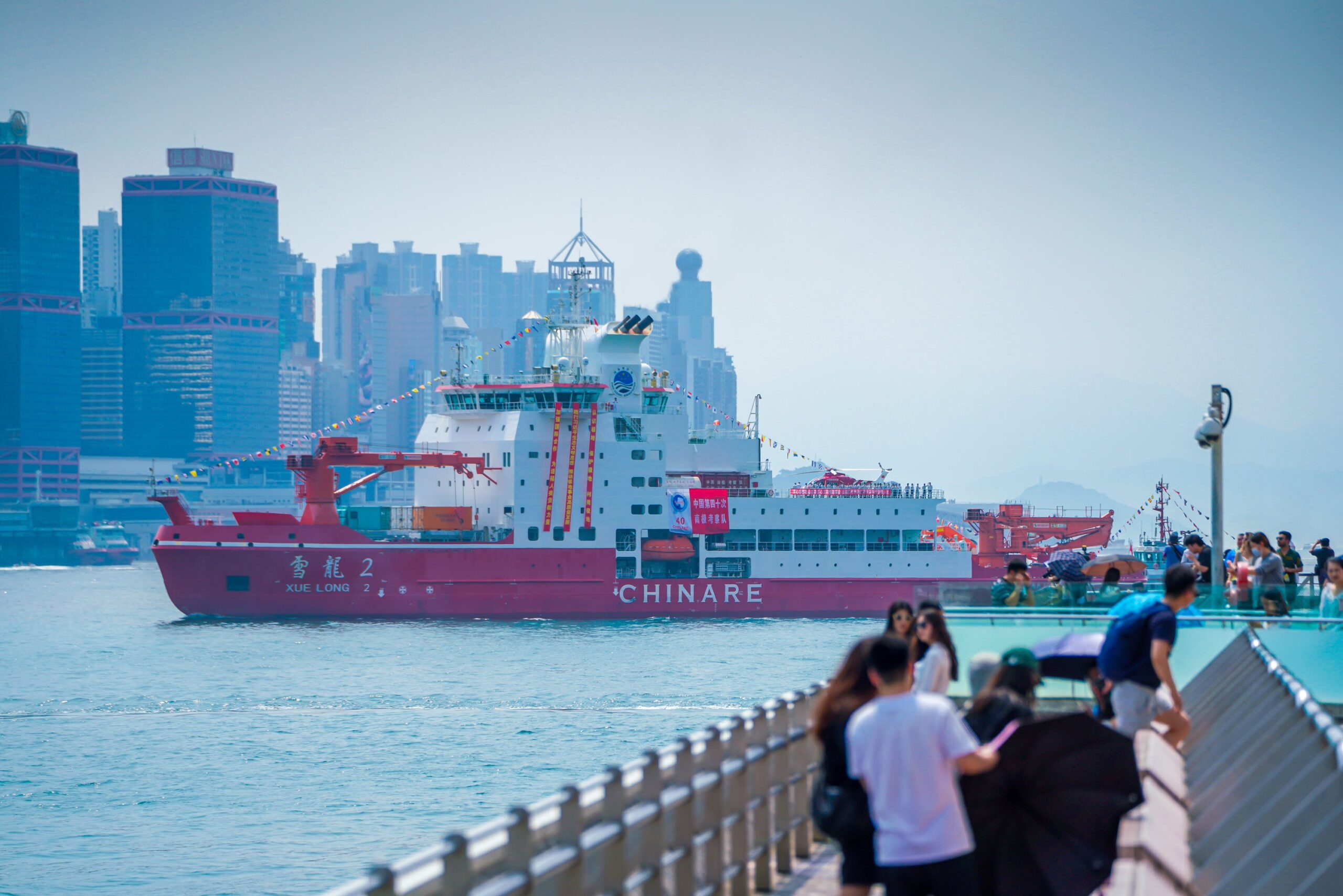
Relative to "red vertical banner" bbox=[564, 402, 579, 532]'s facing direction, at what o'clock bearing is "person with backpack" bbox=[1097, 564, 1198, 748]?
The person with backpack is roughly at 12 o'clock from the red vertical banner.

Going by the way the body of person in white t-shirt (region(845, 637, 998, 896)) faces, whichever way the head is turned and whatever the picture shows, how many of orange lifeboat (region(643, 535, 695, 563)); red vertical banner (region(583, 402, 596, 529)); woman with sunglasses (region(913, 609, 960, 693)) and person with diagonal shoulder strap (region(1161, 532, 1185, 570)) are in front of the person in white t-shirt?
4

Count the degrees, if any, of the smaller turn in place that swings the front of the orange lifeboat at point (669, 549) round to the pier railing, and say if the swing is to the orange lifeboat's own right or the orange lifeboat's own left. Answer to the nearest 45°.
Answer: approximately 90° to the orange lifeboat's own left

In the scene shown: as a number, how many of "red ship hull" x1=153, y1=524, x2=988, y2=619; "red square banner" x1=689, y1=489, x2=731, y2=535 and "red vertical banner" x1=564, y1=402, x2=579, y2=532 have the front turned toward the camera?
2

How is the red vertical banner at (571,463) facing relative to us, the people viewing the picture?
facing the viewer

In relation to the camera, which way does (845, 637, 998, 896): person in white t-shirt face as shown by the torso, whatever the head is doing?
away from the camera

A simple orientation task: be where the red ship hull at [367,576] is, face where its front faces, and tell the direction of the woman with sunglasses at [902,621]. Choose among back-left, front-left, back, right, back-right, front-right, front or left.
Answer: left

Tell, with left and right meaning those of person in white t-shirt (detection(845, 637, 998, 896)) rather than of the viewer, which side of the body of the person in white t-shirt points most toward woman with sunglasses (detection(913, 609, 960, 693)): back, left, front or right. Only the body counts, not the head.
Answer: front

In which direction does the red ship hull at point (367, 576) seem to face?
to the viewer's left

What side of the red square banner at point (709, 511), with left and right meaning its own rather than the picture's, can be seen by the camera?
front

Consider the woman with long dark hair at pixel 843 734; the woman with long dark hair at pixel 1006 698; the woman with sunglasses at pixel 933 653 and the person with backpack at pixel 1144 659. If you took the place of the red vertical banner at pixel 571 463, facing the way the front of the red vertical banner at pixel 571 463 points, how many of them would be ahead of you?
4

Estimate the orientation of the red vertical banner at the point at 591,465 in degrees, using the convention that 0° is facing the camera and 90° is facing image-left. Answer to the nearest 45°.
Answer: approximately 0°
